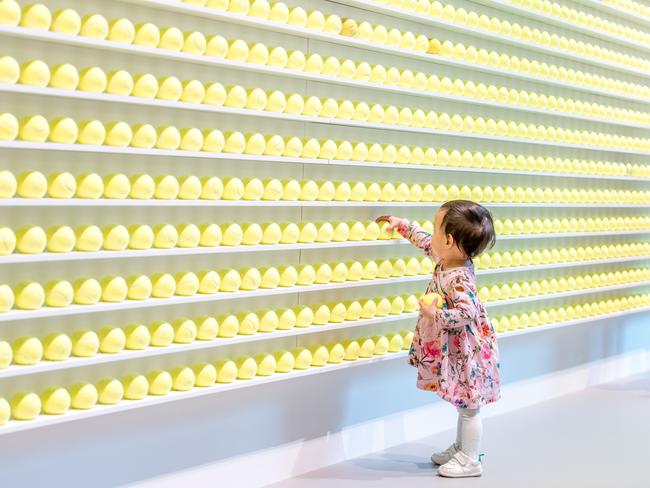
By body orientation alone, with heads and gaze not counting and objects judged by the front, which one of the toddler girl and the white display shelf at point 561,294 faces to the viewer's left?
the toddler girl

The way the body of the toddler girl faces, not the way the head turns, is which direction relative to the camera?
to the viewer's left

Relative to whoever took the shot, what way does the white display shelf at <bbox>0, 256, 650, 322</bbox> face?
facing the viewer and to the right of the viewer

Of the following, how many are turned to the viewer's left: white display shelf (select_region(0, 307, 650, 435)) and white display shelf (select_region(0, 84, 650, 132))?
0

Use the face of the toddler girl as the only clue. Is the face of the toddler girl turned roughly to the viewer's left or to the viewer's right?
to the viewer's left

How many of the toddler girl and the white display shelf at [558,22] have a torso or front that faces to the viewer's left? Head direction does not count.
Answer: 1

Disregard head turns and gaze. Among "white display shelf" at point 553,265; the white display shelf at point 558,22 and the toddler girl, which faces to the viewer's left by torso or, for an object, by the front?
the toddler girl

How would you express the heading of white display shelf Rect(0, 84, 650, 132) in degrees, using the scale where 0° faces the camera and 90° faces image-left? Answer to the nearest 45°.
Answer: approximately 315°

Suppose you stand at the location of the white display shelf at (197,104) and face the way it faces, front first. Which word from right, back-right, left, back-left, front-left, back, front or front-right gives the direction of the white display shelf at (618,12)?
left
